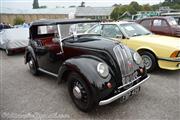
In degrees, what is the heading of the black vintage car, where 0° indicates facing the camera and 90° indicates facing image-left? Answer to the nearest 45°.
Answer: approximately 315°

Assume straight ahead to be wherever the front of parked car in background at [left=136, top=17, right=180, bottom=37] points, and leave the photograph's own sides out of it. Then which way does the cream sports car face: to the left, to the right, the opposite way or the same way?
the same way

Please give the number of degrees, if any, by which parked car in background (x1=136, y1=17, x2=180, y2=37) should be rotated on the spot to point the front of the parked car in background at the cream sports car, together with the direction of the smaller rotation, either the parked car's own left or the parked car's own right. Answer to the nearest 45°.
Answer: approximately 45° to the parked car's own right

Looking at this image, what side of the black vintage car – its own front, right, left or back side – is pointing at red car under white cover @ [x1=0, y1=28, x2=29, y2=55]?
back

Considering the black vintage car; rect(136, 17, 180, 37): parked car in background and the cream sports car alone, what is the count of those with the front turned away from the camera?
0

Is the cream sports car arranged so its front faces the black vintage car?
no

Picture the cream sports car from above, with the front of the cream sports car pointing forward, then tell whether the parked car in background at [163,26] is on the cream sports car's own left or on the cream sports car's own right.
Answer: on the cream sports car's own left

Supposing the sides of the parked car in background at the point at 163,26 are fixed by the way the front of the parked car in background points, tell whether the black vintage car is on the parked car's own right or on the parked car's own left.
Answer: on the parked car's own right

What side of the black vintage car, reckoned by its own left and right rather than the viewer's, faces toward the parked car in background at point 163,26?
left

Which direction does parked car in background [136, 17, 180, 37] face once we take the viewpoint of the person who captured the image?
facing the viewer and to the right of the viewer

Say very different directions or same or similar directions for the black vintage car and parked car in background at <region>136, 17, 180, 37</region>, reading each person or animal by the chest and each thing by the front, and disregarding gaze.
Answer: same or similar directions

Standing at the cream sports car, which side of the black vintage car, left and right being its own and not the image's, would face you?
left

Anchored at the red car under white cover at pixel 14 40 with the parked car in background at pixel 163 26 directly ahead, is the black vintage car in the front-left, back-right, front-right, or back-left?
front-right

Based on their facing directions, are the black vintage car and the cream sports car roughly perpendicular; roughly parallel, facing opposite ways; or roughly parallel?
roughly parallel
